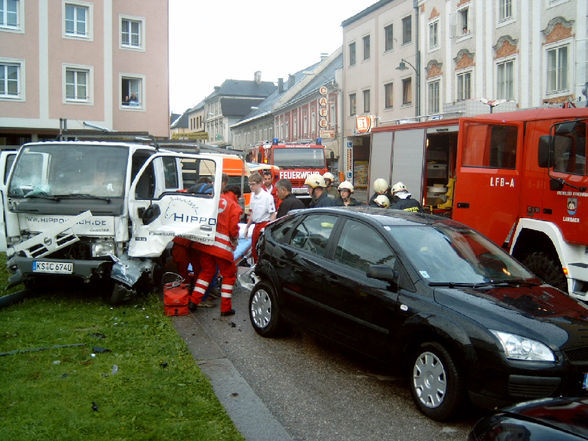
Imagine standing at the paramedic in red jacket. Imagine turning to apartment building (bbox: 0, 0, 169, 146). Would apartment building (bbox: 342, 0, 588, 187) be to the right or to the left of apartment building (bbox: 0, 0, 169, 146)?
right

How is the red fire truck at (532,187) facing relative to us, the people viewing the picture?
facing the viewer and to the right of the viewer

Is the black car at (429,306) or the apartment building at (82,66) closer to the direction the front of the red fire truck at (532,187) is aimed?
the black car

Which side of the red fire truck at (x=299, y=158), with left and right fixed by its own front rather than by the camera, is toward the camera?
front

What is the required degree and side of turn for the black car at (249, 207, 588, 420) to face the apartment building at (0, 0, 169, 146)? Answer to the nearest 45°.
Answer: approximately 180°

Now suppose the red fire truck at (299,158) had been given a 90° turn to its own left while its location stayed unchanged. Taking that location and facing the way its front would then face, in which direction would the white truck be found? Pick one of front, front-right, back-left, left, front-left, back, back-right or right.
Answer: right

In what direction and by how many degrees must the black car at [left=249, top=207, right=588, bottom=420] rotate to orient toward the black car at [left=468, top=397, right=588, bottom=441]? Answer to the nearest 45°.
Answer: approximately 45° to its right

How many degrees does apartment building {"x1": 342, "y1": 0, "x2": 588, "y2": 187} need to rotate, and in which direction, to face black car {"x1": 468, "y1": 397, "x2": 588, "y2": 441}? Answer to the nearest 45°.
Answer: approximately 45° to its left

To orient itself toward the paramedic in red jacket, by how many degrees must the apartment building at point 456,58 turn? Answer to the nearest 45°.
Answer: approximately 45° to its left

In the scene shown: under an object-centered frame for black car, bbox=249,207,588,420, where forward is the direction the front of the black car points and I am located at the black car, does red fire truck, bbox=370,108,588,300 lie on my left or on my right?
on my left

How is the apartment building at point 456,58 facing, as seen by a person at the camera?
facing the viewer and to the left of the viewer

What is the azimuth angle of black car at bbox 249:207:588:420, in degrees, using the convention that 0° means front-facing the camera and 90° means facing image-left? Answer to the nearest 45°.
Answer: approximately 315°

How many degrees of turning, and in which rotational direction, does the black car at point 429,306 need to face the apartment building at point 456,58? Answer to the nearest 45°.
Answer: approximately 135° to its left

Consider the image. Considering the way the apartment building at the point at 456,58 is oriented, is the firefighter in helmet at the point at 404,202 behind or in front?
in front

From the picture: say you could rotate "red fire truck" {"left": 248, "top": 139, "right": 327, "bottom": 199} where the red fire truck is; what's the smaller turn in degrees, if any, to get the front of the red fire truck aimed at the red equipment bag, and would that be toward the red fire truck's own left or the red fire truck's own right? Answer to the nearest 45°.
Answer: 0° — it already faces it

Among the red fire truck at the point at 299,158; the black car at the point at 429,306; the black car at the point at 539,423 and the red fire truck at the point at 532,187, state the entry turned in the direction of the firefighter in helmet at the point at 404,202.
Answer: the red fire truck at the point at 299,158
